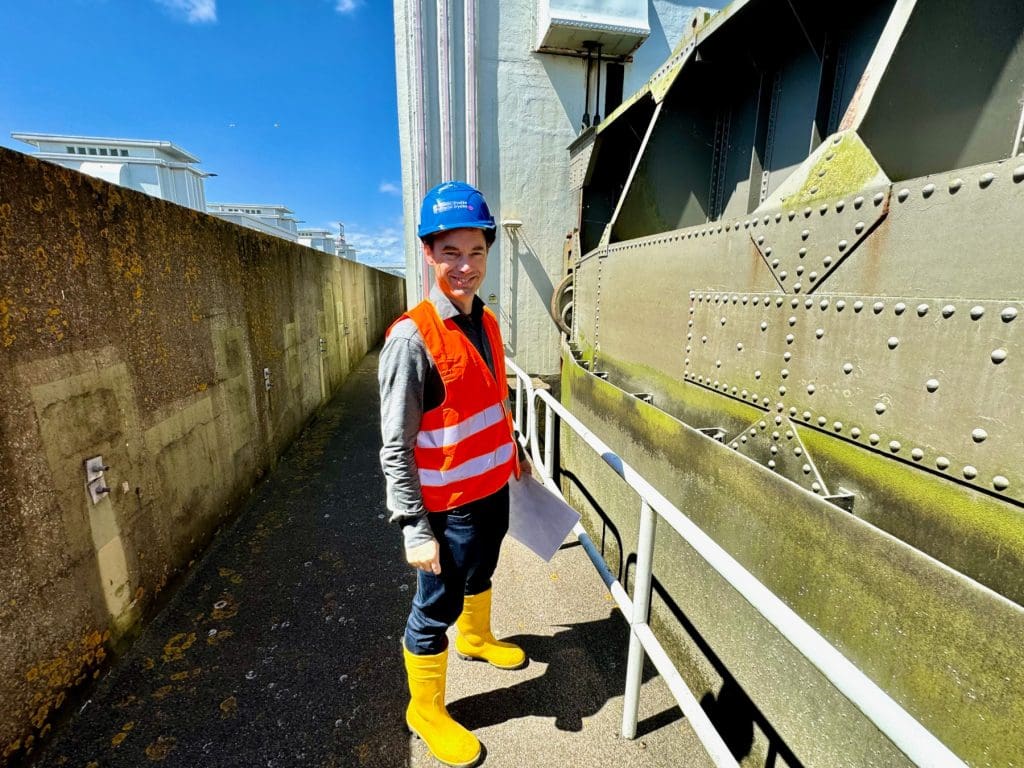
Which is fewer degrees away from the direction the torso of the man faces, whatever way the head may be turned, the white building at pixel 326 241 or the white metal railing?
the white metal railing

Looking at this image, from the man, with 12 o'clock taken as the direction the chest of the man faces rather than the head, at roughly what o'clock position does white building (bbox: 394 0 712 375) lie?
The white building is roughly at 8 o'clock from the man.

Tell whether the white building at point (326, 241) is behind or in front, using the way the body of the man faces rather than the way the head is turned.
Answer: behind

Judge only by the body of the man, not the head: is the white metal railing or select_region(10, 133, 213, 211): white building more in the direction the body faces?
the white metal railing

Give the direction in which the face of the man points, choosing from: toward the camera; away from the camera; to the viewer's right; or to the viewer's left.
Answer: toward the camera

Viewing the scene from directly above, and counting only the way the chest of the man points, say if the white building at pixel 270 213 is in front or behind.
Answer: behind

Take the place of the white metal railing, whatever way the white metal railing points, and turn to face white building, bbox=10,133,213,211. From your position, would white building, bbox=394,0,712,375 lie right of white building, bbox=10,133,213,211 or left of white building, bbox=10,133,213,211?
right

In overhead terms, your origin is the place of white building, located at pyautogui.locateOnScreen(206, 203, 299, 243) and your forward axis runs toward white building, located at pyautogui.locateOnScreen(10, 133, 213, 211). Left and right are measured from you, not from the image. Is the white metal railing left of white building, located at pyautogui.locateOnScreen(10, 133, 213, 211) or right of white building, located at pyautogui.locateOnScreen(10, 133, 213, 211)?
left

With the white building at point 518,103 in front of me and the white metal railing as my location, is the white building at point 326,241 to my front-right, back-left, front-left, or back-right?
front-left

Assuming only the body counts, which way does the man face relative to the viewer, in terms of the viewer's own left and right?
facing the viewer and to the right of the viewer
